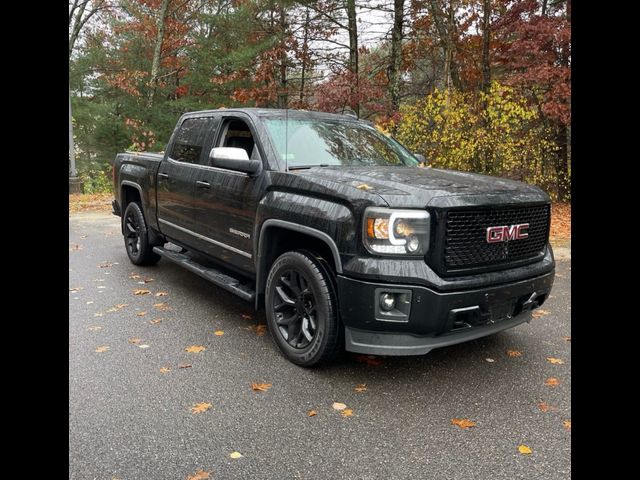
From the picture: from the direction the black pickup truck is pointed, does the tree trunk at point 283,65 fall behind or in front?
behind

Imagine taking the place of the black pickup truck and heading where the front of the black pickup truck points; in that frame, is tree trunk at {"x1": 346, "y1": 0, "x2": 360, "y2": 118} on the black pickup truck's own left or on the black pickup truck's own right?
on the black pickup truck's own left

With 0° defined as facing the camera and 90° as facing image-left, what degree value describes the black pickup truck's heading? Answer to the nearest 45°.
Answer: approximately 315°
